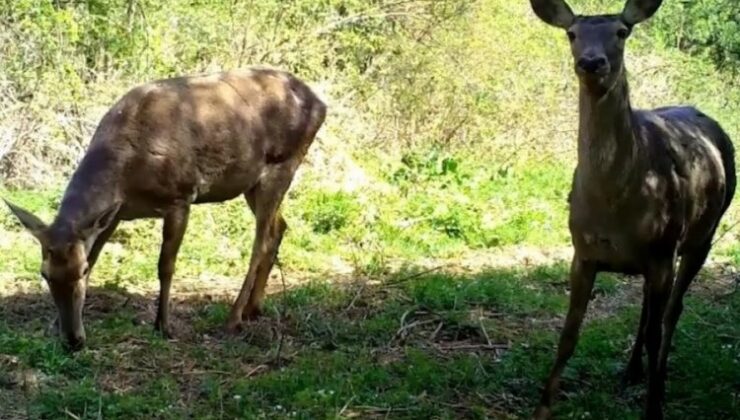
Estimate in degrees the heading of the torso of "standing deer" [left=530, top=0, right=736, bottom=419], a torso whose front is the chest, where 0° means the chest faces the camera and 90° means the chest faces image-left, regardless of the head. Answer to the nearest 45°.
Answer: approximately 45°
